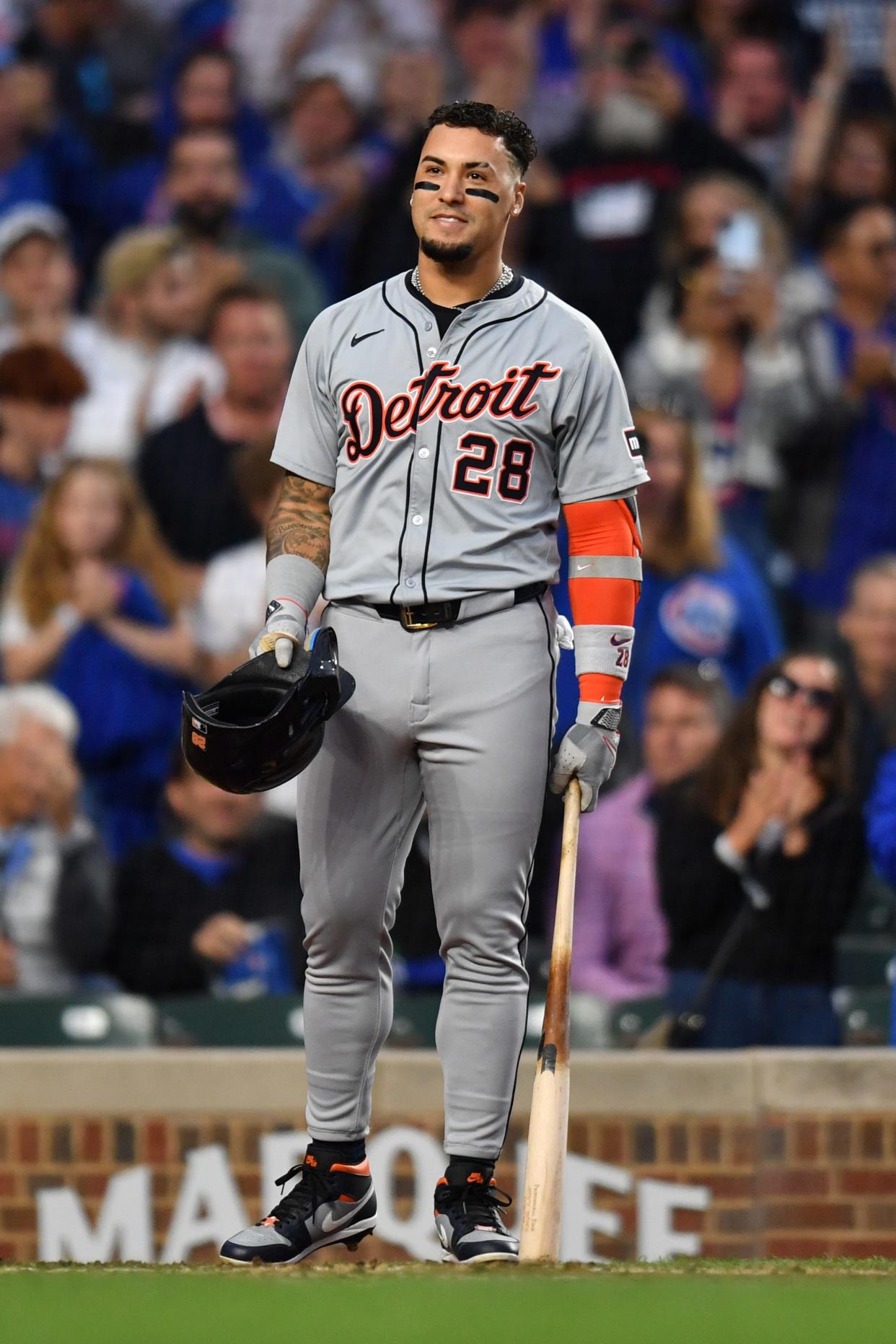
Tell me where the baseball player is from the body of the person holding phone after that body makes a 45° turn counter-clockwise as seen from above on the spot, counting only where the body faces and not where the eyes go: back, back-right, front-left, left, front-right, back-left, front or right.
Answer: front-right

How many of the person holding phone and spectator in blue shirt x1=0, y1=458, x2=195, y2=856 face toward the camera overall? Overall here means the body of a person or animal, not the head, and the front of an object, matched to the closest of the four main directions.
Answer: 2

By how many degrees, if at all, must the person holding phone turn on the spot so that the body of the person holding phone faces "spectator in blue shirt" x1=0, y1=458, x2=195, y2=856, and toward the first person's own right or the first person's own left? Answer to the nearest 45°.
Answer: approximately 90° to the first person's own right

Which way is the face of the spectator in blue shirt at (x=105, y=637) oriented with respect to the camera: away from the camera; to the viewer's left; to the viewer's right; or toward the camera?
toward the camera

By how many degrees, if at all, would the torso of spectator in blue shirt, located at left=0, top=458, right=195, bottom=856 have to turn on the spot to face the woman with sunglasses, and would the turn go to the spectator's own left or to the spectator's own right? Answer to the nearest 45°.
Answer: approximately 45° to the spectator's own left

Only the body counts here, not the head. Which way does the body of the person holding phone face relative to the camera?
toward the camera

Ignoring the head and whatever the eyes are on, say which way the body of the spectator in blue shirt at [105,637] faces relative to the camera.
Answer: toward the camera

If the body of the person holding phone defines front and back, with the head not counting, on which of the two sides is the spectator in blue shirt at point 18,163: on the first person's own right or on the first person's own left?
on the first person's own right

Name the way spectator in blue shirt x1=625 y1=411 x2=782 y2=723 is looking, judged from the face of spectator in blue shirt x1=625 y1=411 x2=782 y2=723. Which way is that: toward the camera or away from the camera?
toward the camera

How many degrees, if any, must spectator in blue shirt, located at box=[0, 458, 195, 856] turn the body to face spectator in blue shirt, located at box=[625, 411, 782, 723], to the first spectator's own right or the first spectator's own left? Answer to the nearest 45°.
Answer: approximately 90° to the first spectator's own left

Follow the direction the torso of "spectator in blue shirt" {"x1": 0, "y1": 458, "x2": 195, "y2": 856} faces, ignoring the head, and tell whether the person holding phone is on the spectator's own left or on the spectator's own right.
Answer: on the spectator's own left

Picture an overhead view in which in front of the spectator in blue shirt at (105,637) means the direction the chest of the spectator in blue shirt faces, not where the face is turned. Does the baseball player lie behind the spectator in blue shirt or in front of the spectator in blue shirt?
in front

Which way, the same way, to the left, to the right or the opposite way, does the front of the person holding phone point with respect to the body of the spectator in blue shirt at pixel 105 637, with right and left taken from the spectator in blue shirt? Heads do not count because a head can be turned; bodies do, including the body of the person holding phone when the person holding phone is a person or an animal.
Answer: the same way

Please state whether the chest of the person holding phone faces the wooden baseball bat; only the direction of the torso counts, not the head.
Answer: yes
